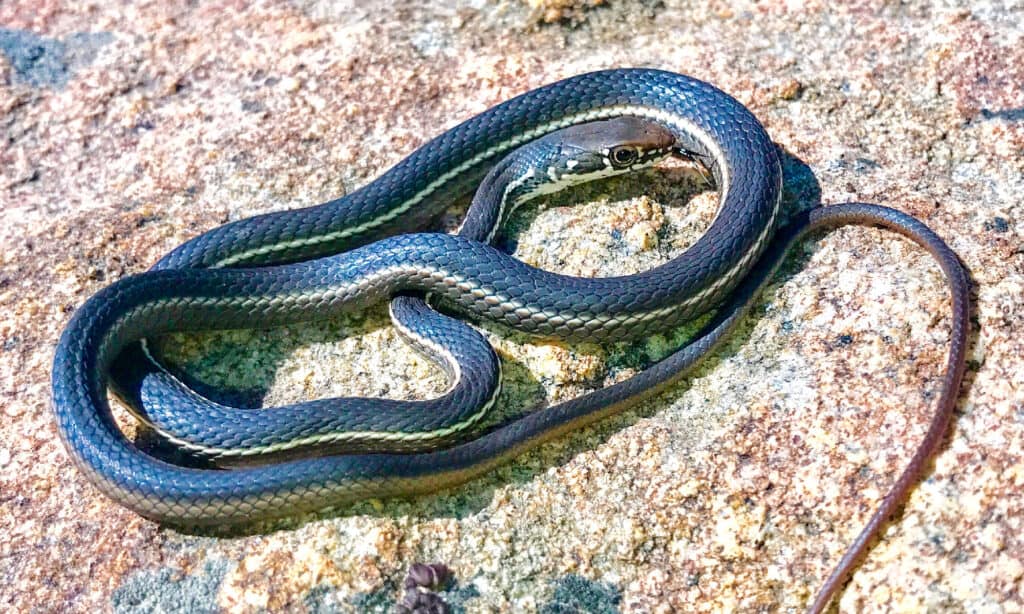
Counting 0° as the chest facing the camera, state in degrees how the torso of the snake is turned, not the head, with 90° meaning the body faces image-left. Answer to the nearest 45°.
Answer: approximately 270°
